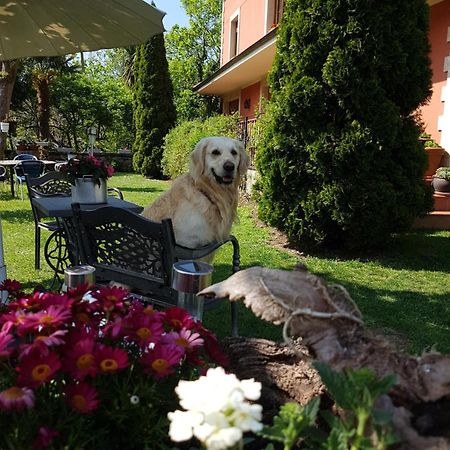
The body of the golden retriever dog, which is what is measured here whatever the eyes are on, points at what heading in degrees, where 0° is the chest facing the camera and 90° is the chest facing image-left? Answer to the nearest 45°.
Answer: approximately 315°

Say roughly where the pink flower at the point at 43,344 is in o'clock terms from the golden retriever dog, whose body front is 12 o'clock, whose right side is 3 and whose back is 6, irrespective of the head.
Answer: The pink flower is roughly at 2 o'clock from the golden retriever dog.

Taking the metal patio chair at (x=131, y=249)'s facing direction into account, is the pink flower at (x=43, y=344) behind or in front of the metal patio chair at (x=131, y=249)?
behind

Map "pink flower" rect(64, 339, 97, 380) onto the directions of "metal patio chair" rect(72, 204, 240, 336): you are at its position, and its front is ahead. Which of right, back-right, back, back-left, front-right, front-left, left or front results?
back-right

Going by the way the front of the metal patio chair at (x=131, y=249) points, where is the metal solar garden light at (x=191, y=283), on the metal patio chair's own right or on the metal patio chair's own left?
on the metal patio chair's own right

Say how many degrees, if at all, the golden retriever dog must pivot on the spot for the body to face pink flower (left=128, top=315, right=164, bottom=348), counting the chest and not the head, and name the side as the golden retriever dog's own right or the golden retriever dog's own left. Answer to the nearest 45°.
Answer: approximately 45° to the golden retriever dog's own right

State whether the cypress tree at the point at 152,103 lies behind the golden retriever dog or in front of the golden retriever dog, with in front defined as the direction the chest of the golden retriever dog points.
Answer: behind

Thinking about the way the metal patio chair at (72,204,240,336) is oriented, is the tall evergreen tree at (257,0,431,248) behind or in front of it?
in front

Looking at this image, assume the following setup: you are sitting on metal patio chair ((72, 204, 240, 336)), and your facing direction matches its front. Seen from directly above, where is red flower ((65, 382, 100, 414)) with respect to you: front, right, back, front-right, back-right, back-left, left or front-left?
back-right

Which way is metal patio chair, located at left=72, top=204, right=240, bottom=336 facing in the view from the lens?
facing away from the viewer and to the right of the viewer
